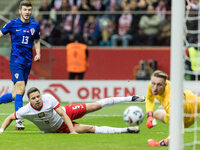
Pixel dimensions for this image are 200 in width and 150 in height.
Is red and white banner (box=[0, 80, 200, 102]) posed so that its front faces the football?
yes

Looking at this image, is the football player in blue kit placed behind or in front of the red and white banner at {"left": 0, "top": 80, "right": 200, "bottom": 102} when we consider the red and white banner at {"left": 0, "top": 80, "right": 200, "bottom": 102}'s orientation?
in front

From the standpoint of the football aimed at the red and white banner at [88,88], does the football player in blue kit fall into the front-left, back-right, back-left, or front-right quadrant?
front-left

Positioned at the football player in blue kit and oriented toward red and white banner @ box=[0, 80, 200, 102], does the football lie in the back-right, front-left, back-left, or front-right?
back-right

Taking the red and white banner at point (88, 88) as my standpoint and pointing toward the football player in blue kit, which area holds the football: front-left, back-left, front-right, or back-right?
front-left

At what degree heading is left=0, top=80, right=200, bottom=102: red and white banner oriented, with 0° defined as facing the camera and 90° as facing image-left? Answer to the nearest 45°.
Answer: approximately 0°
